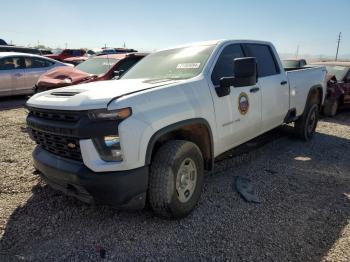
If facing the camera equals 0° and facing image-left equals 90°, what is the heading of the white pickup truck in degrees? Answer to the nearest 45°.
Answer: approximately 45°

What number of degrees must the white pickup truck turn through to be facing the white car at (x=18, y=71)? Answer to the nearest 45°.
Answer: approximately 90° to its right

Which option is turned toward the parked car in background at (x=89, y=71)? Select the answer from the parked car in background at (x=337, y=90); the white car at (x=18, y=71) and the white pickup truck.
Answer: the parked car in background at (x=337, y=90)

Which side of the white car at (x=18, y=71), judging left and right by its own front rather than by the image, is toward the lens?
left

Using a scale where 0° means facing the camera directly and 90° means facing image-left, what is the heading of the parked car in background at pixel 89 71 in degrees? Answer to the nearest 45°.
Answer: approximately 45°

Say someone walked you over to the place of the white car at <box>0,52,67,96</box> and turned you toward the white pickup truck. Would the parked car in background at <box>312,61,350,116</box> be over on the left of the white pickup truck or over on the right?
left

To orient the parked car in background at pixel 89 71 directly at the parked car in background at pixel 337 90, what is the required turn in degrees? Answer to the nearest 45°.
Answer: approximately 135° to its left
